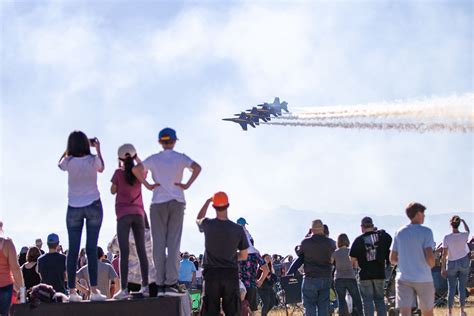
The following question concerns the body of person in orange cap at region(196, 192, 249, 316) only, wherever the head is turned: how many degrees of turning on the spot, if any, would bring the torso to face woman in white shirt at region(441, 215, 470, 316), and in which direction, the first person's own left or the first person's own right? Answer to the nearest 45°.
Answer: approximately 45° to the first person's own right

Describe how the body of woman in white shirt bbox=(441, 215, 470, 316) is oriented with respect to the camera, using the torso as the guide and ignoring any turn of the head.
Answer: away from the camera

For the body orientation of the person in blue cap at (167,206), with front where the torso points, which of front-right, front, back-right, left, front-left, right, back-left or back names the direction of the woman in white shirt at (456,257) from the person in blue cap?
front-right

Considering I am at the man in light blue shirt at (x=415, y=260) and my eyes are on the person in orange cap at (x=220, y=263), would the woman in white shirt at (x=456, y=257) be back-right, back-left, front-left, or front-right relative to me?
back-right

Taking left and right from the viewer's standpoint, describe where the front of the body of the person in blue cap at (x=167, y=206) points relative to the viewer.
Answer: facing away from the viewer

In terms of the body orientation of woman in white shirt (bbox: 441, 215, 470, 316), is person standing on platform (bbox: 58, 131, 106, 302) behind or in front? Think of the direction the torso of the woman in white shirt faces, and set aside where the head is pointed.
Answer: behind

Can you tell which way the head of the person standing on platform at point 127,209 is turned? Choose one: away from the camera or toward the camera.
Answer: away from the camera

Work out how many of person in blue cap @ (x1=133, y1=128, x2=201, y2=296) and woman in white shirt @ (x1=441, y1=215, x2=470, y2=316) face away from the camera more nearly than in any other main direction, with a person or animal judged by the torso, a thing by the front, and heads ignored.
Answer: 2

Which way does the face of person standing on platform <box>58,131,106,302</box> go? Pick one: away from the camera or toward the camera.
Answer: away from the camera

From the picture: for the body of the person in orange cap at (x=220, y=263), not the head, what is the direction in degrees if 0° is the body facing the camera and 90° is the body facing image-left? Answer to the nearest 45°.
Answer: approximately 180°

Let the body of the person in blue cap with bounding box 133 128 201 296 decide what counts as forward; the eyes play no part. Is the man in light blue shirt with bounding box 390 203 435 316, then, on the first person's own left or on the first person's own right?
on the first person's own right
